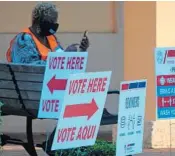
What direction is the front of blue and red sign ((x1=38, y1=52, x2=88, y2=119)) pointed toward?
toward the camera

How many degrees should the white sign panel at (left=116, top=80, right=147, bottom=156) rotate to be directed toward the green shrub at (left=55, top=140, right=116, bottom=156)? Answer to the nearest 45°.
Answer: approximately 135° to its right

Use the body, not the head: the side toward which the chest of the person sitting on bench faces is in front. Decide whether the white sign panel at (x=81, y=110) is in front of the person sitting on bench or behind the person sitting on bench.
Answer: in front

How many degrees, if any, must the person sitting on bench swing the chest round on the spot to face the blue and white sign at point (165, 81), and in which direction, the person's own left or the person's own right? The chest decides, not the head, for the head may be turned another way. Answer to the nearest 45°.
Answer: approximately 45° to the person's own left

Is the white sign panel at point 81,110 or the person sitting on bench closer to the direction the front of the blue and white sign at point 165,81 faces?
the white sign panel

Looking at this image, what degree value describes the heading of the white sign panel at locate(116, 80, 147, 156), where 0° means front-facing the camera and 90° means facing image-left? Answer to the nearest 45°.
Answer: approximately 0°

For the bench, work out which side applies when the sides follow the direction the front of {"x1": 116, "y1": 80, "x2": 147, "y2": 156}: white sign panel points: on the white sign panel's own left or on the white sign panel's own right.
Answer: on the white sign panel's own right

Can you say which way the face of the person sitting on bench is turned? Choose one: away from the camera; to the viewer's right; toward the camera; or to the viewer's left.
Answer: to the viewer's right

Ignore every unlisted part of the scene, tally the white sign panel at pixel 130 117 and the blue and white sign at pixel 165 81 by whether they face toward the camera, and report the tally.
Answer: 2

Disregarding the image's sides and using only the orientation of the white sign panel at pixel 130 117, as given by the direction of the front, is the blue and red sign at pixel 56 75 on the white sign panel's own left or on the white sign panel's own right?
on the white sign panel's own right
